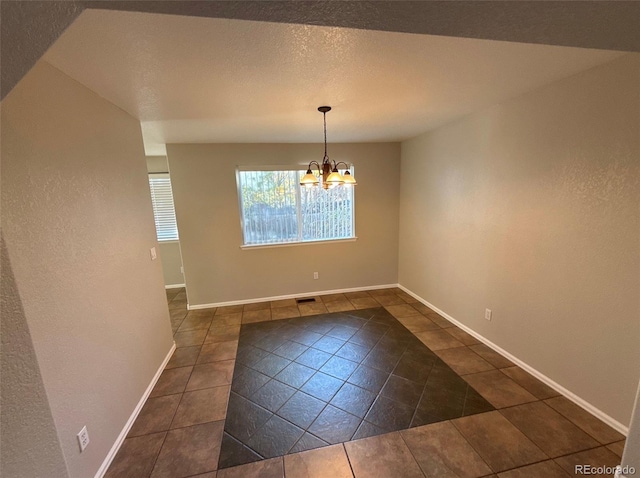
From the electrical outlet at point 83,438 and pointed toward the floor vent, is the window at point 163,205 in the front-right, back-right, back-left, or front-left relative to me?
front-left

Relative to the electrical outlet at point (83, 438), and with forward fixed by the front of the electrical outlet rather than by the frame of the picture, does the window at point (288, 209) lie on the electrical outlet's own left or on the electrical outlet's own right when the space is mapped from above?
on the electrical outlet's own left

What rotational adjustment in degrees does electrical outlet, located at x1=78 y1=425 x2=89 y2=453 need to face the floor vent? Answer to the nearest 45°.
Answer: approximately 45° to its left

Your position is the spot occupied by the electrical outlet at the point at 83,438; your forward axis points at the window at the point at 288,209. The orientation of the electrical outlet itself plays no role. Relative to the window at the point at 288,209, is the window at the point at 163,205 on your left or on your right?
left

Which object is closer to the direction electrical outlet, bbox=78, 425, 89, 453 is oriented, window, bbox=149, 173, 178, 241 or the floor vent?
the floor vent

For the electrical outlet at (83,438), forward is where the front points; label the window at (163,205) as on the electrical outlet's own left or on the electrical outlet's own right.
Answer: on the electrical outlet's own left

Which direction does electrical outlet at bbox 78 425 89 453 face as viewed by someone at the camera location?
facing the viewer and to the right of the viewer
